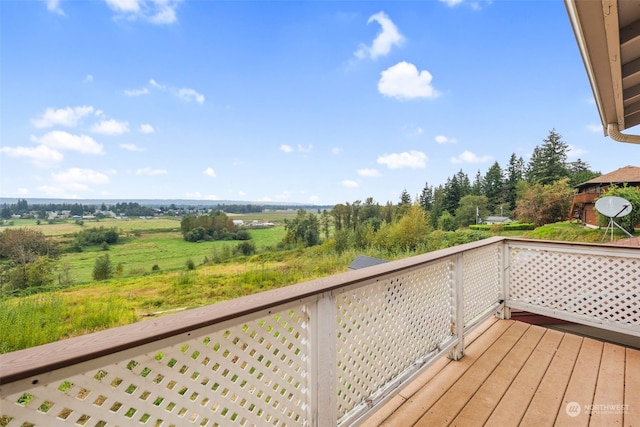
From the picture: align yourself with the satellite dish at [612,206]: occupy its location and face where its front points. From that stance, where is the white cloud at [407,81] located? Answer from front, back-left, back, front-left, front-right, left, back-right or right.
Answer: back

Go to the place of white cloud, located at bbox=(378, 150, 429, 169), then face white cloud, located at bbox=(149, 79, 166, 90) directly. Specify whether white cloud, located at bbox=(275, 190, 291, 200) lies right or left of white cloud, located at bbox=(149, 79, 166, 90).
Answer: right

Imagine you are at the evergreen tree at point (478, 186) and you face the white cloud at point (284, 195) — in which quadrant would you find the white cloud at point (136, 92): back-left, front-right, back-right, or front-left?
front-left

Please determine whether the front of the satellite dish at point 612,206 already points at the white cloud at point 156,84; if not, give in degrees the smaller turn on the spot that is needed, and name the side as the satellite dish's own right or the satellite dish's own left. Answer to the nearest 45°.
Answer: approximately 135° to the satellite dish's own right

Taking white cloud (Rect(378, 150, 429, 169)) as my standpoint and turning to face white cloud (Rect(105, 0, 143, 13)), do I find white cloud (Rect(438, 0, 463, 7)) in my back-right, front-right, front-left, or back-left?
front-left

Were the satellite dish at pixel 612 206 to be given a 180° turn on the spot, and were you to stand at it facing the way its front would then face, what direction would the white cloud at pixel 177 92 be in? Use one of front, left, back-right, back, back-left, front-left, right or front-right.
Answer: front-left

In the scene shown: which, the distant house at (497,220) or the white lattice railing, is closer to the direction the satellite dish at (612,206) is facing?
the white lattice railing
